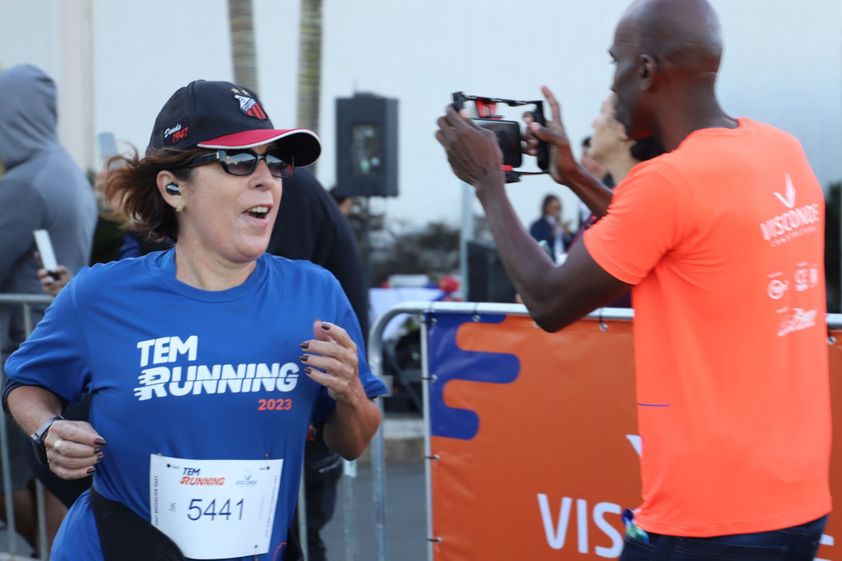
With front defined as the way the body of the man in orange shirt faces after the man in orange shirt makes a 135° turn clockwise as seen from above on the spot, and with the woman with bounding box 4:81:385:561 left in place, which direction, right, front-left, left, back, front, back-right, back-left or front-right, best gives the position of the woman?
back

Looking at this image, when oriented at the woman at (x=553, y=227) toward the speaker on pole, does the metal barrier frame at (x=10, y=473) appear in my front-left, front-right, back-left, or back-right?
front-left

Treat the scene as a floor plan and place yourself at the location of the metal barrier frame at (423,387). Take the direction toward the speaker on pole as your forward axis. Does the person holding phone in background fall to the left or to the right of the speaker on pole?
left

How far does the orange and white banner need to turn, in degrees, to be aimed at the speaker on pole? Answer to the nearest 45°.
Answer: approximately 180°

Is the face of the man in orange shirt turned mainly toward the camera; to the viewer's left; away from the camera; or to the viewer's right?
to the viewer's left

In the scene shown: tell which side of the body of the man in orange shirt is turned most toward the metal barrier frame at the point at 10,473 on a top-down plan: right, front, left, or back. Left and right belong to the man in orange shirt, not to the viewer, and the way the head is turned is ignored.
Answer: front

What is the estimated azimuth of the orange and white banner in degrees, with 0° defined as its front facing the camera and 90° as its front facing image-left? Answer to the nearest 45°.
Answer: approximately 0°

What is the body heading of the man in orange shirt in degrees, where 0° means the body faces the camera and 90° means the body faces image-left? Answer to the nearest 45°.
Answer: approximately 135°

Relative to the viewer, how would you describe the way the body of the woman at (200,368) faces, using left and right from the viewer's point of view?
facing the viewer and to the right of the viewer

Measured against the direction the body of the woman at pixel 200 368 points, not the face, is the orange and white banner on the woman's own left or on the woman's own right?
on the woman's own left

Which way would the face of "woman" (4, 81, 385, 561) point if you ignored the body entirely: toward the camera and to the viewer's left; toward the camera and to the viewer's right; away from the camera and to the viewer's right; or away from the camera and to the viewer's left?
toward the camera and to the viewer's right
